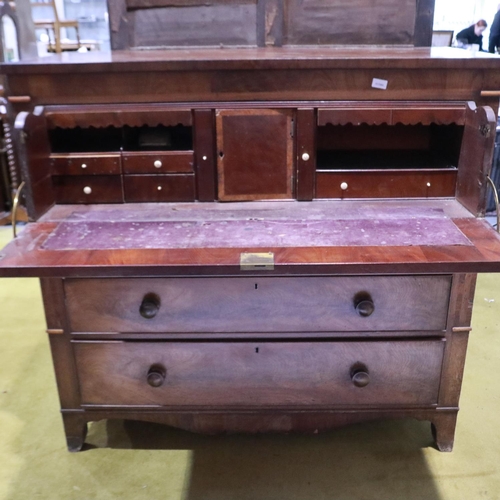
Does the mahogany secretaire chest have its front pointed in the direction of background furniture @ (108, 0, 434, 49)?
no

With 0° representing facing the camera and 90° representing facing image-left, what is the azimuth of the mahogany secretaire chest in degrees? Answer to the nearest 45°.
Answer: approximately 0°

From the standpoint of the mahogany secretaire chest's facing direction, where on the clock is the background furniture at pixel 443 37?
The background furniture is roughly at 7 o'clock from the mahogany secretaire chest.

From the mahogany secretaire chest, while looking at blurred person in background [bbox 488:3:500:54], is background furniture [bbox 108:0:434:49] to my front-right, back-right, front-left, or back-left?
front-left

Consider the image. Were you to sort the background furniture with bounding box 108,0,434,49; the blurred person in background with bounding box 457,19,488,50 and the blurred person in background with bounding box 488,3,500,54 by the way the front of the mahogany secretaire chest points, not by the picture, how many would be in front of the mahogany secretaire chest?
0

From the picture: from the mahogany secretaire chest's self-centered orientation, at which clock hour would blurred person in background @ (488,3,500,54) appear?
The blurred person in background is roughly at 7 o'clock from the mahogany secretaire chest.

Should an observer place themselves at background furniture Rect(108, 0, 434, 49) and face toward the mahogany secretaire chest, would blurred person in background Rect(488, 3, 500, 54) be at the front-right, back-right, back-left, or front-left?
back-left

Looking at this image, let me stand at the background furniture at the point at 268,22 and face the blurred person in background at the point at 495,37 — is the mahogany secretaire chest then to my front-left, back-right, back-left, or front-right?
back-right

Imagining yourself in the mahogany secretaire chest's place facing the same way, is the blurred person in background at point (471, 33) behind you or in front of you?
behind
